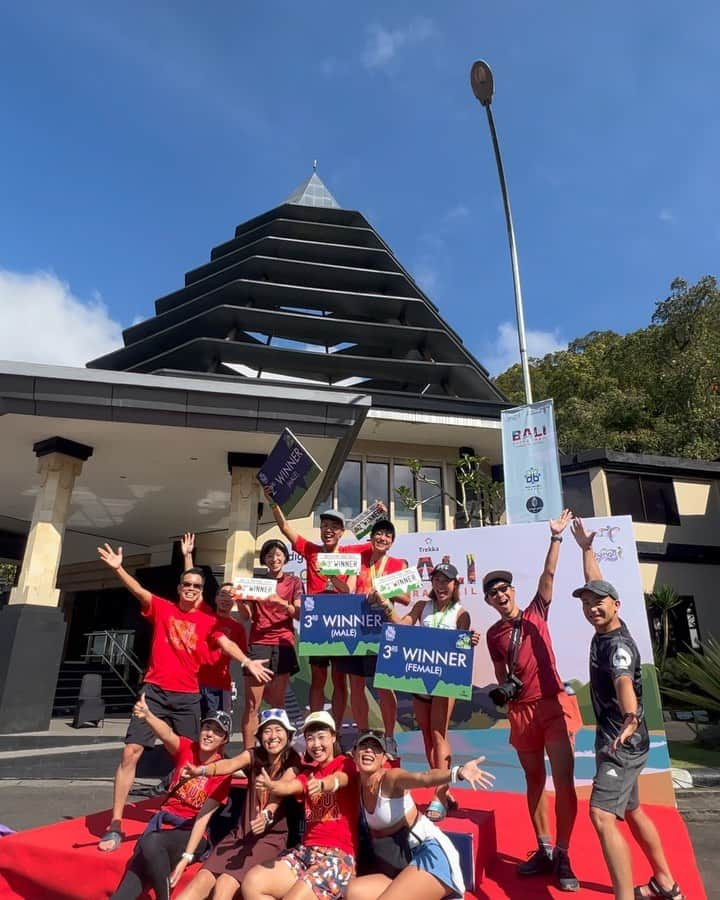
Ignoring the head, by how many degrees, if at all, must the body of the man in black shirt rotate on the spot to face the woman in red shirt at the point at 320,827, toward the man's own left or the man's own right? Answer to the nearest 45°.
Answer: approximately 45° to the man's own right

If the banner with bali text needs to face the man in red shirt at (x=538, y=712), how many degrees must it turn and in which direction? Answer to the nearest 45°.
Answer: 0° — it already faces them

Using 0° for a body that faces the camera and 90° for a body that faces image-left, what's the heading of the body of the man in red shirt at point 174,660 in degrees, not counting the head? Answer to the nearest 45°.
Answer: approximately 0°
